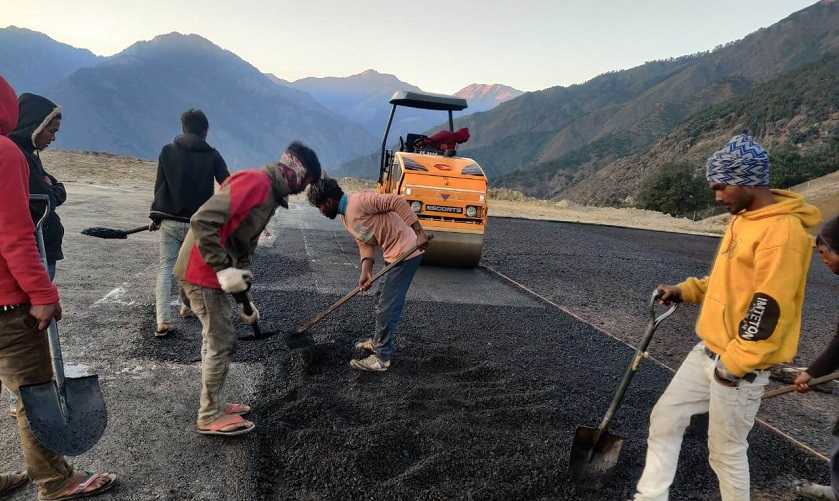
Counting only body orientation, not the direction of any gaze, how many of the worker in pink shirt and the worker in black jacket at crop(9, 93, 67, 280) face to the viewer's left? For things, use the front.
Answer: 1

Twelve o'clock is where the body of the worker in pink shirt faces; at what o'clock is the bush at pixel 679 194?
The bush is roughly at 4 o'clock from the worker in pink shirt.

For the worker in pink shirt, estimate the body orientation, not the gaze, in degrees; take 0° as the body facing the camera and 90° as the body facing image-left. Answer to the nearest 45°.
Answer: approximately 90°

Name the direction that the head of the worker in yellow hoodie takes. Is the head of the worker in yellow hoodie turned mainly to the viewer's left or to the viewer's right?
to the viewer's left

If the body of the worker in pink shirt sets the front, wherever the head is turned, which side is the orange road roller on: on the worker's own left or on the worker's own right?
on the worker's own right

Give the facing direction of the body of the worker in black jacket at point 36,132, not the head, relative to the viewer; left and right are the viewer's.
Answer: facing to the right of the viewer

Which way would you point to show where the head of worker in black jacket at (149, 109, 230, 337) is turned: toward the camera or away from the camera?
away from the camera

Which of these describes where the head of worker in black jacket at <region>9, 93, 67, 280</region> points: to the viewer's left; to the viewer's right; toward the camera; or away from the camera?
to the viewer's right

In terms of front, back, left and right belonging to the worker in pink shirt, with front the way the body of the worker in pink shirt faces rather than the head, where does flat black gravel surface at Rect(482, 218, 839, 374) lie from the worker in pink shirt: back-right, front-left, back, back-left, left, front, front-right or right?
back-right
